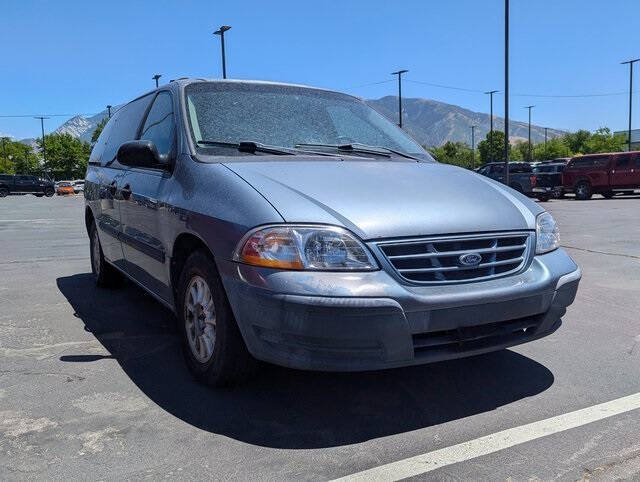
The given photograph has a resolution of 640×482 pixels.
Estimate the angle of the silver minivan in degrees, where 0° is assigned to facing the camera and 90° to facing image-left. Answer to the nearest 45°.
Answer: approximately 315°

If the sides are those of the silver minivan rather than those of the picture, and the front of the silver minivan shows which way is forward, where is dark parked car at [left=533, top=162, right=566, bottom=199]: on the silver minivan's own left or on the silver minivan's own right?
on the silver minivan's own left

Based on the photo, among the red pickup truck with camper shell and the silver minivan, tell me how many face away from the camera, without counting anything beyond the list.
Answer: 0

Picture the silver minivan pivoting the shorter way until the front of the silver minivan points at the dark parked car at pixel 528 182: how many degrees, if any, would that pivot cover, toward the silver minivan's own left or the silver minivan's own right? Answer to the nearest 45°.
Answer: approximately 135° to the silver minivan's own left
